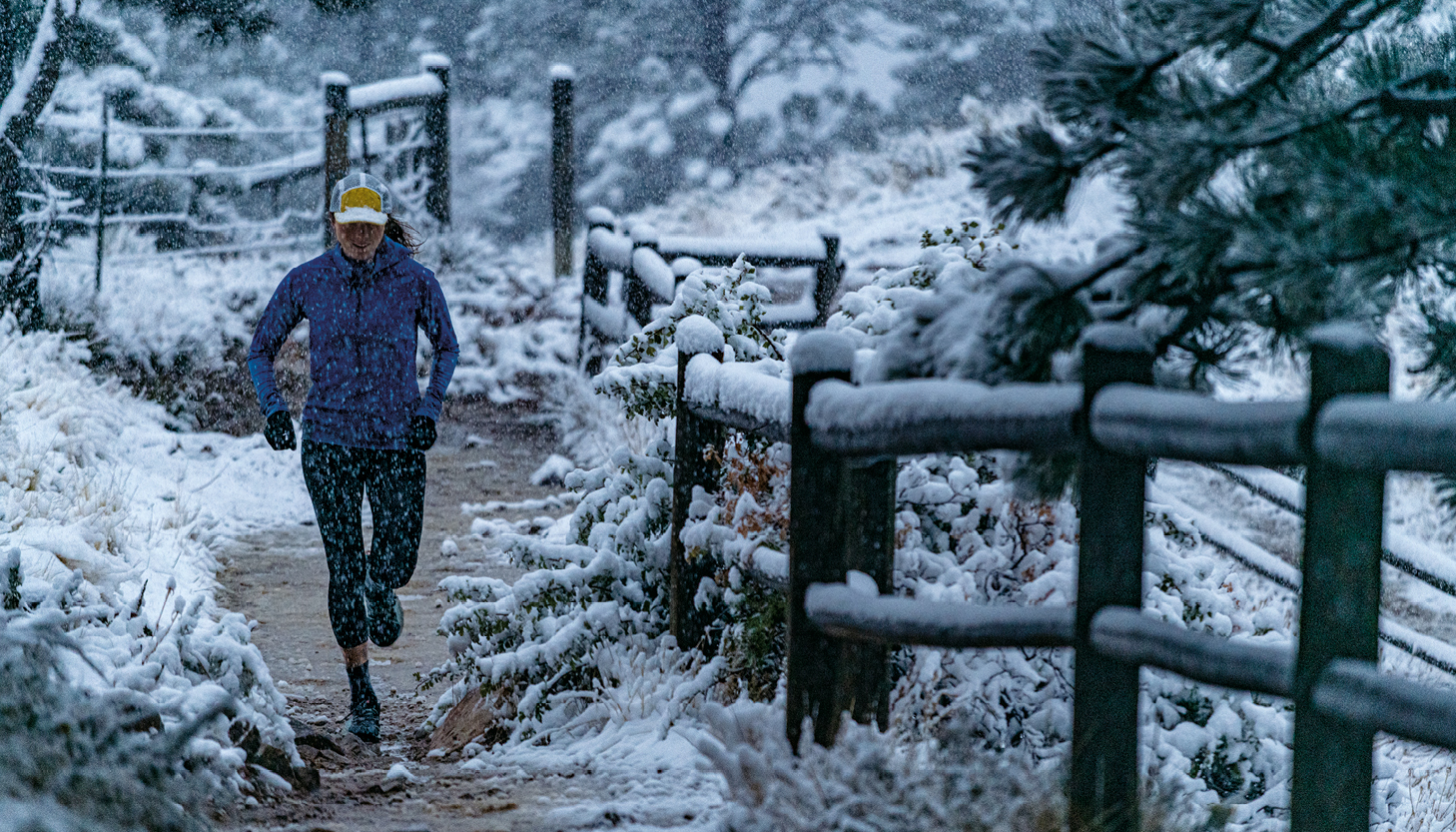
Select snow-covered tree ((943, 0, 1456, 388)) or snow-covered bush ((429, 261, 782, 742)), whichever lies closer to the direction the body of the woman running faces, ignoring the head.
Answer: the snow-covered tree

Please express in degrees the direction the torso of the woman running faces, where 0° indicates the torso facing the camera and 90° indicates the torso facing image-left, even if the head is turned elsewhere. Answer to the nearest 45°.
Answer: approximately 0°

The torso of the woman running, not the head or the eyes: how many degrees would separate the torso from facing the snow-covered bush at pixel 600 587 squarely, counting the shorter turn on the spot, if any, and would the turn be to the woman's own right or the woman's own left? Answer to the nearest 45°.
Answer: approximately 90° to the woman's own left

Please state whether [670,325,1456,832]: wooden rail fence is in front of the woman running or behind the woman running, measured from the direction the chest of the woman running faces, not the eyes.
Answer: in front

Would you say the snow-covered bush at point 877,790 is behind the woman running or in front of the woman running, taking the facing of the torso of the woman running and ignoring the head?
in front

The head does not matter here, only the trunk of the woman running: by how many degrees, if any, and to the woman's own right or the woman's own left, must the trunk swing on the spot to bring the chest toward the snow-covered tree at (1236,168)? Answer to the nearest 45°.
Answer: approximately 45° to the woman's own left
